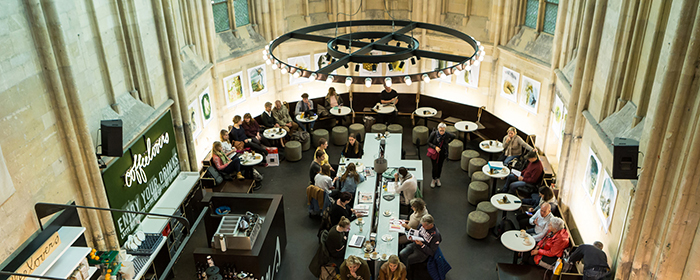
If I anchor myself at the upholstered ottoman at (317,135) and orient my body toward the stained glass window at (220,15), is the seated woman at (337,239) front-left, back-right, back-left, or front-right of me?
back-left

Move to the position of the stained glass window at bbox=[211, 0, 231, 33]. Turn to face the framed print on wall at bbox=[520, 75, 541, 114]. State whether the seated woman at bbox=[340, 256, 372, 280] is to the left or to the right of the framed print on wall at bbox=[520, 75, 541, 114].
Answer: right

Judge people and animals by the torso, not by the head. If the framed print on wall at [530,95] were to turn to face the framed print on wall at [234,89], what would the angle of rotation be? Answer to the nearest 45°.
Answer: approximately 45° to its right

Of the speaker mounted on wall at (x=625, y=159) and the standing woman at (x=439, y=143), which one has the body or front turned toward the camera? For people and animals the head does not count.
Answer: the standing woman

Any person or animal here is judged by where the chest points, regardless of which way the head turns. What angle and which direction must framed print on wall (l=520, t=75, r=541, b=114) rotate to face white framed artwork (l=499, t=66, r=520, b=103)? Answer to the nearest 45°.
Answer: approximately 90° to its right

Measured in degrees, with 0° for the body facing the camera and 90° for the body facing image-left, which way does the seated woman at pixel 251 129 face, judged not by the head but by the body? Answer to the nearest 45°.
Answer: approximately 315°

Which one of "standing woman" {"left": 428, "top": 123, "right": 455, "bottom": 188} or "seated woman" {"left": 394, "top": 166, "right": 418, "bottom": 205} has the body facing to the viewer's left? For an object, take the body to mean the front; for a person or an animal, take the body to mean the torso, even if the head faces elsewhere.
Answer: the seated woman

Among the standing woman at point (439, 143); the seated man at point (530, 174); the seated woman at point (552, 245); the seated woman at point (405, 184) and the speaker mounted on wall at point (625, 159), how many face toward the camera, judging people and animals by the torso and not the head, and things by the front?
1

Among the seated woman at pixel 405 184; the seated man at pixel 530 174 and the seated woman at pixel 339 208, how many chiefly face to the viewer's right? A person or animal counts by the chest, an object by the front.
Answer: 1

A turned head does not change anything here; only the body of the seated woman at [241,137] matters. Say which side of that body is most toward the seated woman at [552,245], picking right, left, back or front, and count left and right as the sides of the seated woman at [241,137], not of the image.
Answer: front

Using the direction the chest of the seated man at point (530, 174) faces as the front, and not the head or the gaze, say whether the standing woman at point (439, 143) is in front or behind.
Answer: in front

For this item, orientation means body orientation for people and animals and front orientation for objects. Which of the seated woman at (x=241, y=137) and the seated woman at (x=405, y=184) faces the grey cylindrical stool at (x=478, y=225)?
the seated woman at (x=241, y=137)

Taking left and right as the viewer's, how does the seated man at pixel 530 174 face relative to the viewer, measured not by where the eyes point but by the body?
facing to the left of the viewer

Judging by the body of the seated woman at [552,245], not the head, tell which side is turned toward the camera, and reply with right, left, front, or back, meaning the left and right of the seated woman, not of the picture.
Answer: left

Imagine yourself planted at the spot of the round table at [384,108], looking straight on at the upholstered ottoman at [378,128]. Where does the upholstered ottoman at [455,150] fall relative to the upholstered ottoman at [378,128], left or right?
left

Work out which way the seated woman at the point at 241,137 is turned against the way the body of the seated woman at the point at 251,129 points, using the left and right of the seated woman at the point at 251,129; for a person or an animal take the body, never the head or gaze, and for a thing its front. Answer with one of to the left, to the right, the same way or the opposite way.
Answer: the same way

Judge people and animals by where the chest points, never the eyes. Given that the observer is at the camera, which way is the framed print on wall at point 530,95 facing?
facing the viewer and to the left of the viewer

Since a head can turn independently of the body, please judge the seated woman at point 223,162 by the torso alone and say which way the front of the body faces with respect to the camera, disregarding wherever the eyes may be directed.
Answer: to the viewer's right

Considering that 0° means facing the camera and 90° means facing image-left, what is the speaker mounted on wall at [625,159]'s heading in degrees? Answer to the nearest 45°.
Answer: approximately 90°

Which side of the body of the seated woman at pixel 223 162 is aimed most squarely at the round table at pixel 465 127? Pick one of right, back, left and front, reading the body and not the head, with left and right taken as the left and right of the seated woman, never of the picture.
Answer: front
